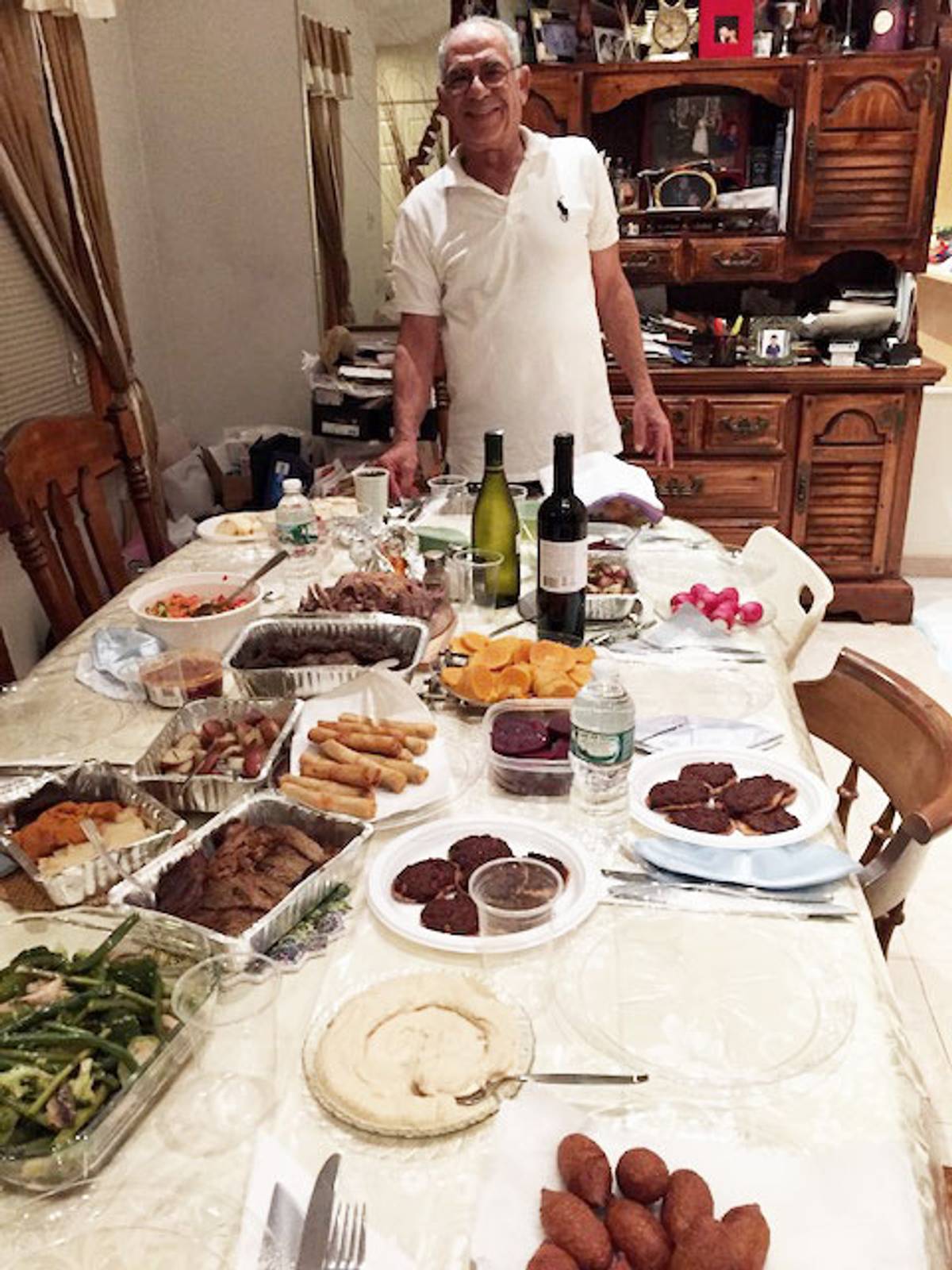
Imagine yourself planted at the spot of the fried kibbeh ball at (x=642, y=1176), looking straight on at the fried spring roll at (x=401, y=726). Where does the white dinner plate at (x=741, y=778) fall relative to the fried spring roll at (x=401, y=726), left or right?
right

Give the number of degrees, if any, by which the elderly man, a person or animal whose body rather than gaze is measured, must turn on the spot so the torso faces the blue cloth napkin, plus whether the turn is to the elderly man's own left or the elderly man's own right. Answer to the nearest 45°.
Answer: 0° — they already face it

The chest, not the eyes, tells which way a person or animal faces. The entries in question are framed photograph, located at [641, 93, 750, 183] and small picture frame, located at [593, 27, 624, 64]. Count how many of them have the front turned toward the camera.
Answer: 2

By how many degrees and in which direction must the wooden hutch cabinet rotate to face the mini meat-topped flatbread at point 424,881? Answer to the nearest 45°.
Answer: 0° — it already faces it

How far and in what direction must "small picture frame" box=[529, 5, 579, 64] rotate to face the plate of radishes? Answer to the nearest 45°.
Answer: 0° — it already faces it
